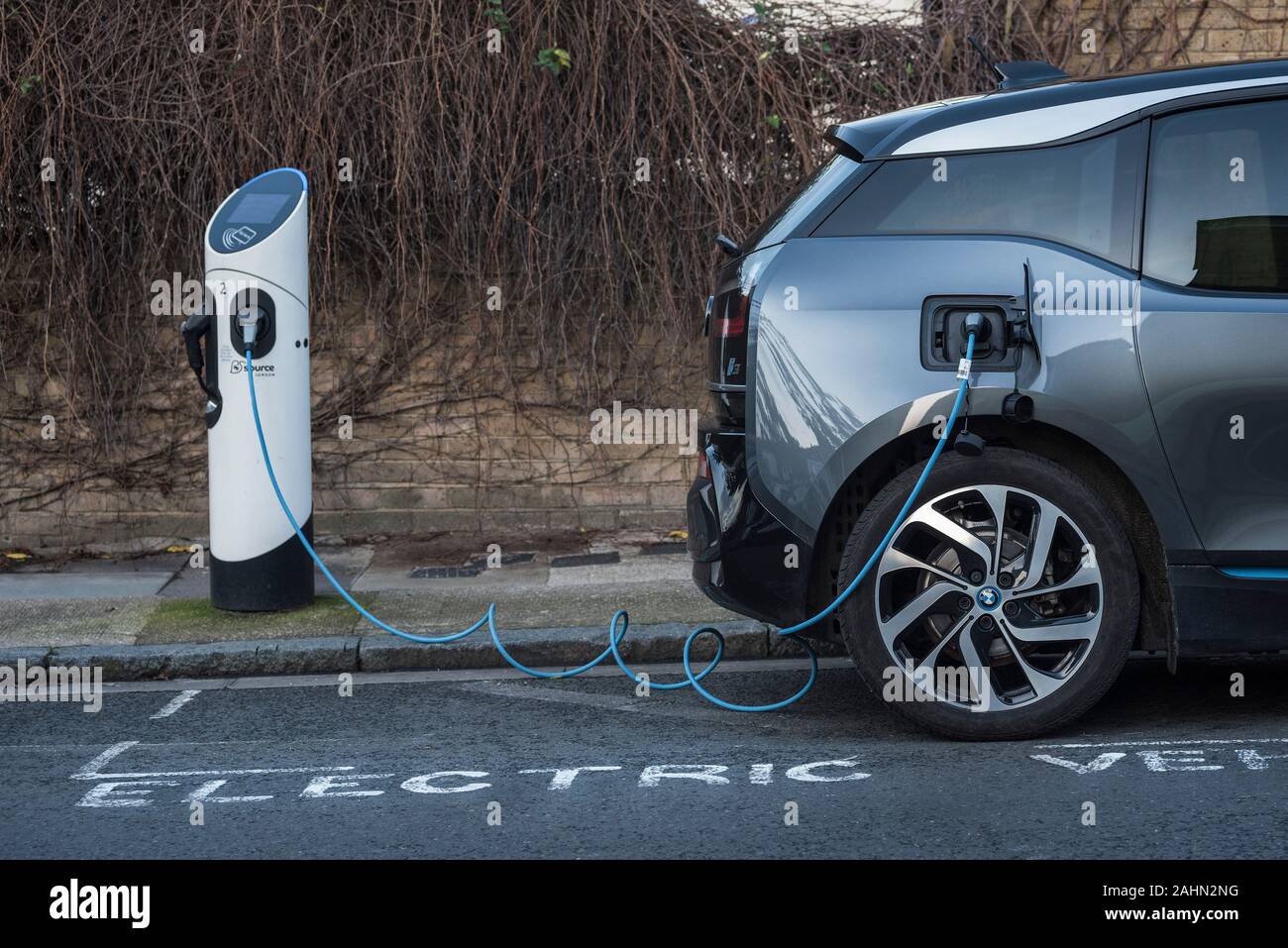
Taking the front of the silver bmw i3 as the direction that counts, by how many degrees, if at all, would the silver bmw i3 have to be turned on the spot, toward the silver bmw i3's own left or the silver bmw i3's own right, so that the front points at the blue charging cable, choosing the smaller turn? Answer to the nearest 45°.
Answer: approximately 135° to the silver bmw i3's own left

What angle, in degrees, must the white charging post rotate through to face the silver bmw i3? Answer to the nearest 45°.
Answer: approximately 90° to its left

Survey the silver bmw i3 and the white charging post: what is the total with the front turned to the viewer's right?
1

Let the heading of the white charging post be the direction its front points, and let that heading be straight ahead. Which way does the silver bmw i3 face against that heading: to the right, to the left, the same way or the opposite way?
to the left

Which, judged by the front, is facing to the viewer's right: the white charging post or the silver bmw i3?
the silver bmw i3

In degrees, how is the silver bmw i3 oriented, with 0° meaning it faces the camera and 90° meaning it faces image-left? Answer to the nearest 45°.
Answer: approximately 270°

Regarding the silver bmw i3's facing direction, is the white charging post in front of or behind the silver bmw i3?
behind

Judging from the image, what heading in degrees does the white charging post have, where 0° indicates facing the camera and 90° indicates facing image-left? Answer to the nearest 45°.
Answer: approximately 45°
